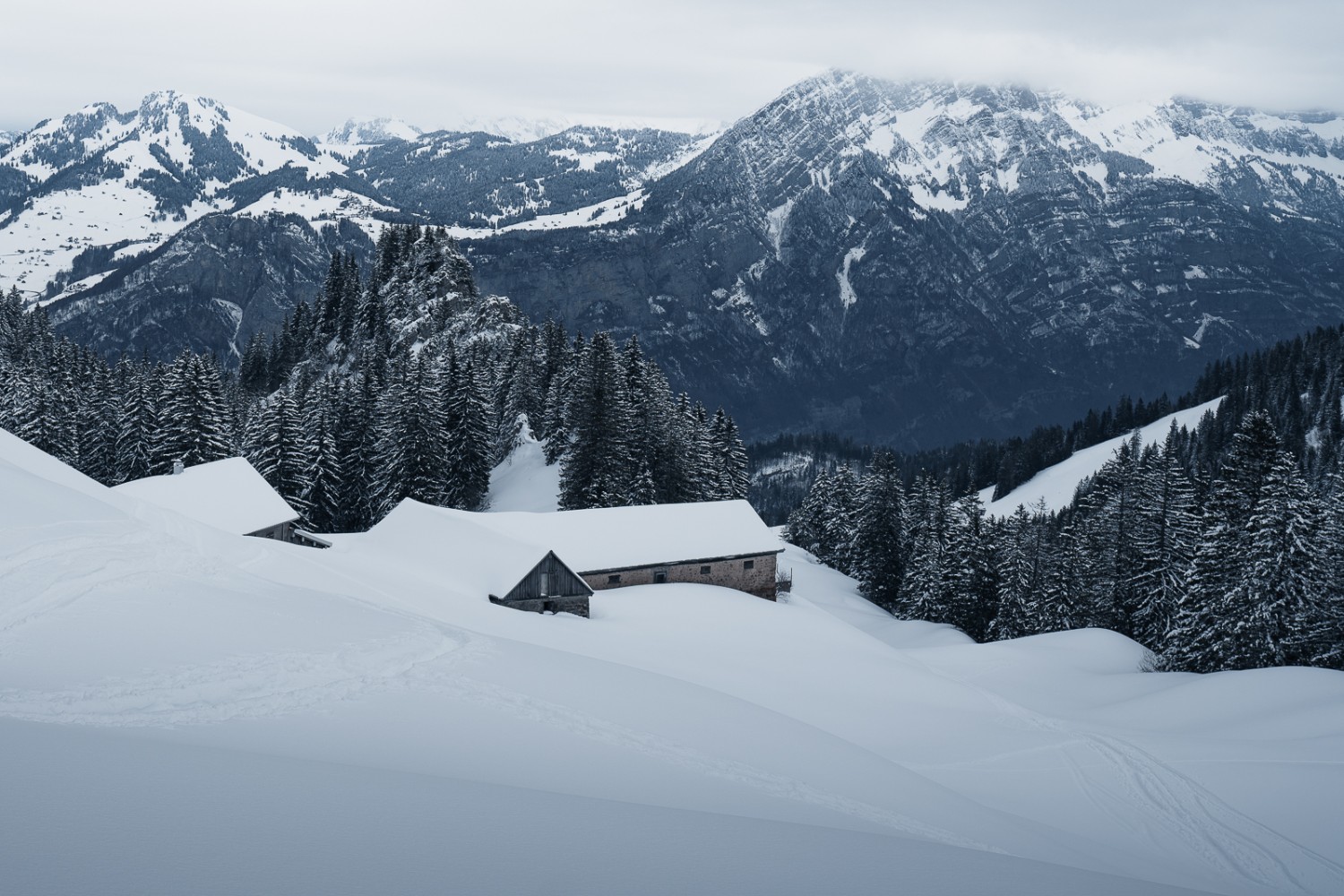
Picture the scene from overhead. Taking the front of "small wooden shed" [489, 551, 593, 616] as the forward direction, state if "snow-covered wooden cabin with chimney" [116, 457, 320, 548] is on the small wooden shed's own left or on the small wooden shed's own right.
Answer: on the small wooden shed's own right

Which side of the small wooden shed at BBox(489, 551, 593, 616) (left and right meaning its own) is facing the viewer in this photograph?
front
